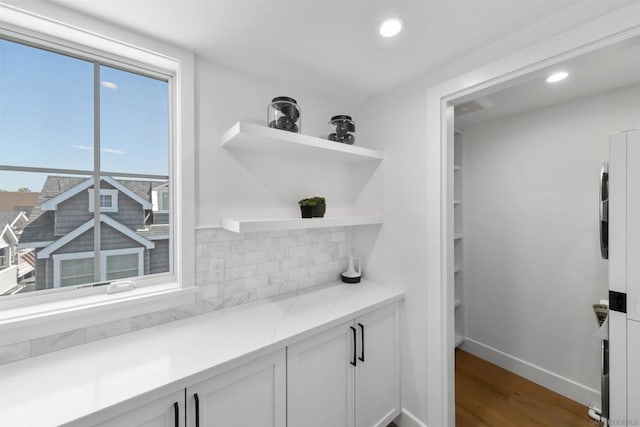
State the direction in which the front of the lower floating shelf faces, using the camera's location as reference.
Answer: facing the viewer and to the right of the viewer

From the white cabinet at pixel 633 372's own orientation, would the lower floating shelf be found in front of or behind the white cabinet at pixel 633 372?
in front

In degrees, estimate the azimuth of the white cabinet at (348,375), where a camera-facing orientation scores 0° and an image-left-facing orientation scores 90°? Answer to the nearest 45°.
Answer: approximately 315°

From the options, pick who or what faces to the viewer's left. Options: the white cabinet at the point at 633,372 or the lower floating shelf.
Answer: the white cabinet

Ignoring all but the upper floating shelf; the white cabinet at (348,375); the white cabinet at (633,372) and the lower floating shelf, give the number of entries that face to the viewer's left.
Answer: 1
